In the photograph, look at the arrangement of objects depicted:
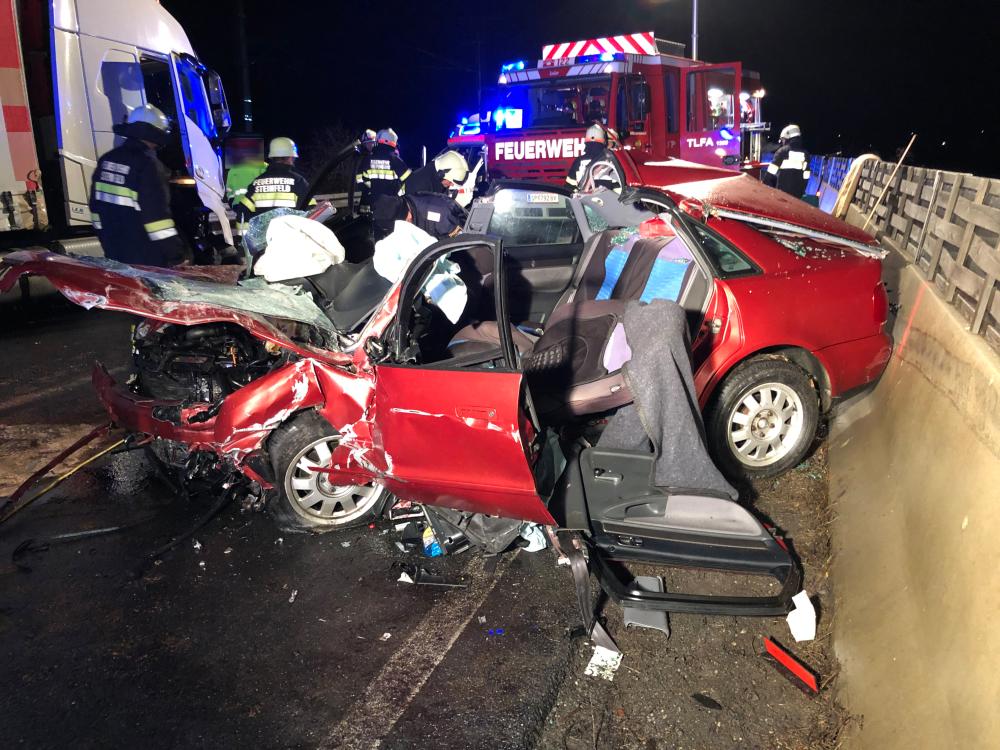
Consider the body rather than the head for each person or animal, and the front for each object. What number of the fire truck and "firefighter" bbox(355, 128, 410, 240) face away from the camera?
1

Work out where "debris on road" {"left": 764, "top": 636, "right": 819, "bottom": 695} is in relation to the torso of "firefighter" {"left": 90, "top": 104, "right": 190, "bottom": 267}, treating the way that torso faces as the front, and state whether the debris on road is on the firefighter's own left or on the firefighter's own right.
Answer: on the firefighter's own right

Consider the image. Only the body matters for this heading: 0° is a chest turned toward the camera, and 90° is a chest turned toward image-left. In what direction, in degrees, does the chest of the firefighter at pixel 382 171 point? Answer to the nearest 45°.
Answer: approximately 180°

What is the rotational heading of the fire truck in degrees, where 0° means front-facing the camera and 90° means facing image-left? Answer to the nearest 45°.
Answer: approximately 45°

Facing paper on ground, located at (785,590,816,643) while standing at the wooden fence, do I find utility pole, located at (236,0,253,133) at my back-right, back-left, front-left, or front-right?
back-right

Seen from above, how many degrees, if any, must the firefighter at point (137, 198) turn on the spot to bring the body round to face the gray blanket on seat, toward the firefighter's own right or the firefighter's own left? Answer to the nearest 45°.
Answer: approximately 90° to the firefighter's own right

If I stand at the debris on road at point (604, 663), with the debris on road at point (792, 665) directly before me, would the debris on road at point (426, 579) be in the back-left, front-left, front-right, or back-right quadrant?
back-left

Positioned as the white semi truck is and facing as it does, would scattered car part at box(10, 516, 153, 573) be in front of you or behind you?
behind

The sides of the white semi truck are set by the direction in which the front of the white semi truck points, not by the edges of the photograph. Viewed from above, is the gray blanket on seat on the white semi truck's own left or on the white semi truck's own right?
on the white semi truck's own right

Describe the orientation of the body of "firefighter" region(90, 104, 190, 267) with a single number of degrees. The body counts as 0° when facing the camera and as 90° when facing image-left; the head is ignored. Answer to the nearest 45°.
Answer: approximately 225°

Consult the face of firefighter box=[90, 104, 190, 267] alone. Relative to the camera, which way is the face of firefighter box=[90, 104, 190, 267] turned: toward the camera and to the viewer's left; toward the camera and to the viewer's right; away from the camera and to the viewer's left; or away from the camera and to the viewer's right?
away from the camera and to the viewer's right

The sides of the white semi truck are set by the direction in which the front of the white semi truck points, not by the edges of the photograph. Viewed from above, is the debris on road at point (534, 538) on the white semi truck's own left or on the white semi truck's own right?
on the white semi truck's own right
